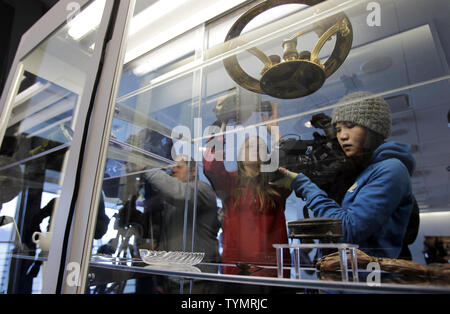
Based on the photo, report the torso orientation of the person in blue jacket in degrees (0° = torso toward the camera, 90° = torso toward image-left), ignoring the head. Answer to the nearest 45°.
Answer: approximately 45°

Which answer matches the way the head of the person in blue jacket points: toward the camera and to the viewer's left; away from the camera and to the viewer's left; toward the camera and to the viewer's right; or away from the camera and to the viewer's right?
toward the camera and to the viewer's left
